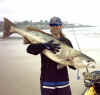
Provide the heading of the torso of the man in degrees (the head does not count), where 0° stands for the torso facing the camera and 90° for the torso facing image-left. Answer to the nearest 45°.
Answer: approximately 0°
